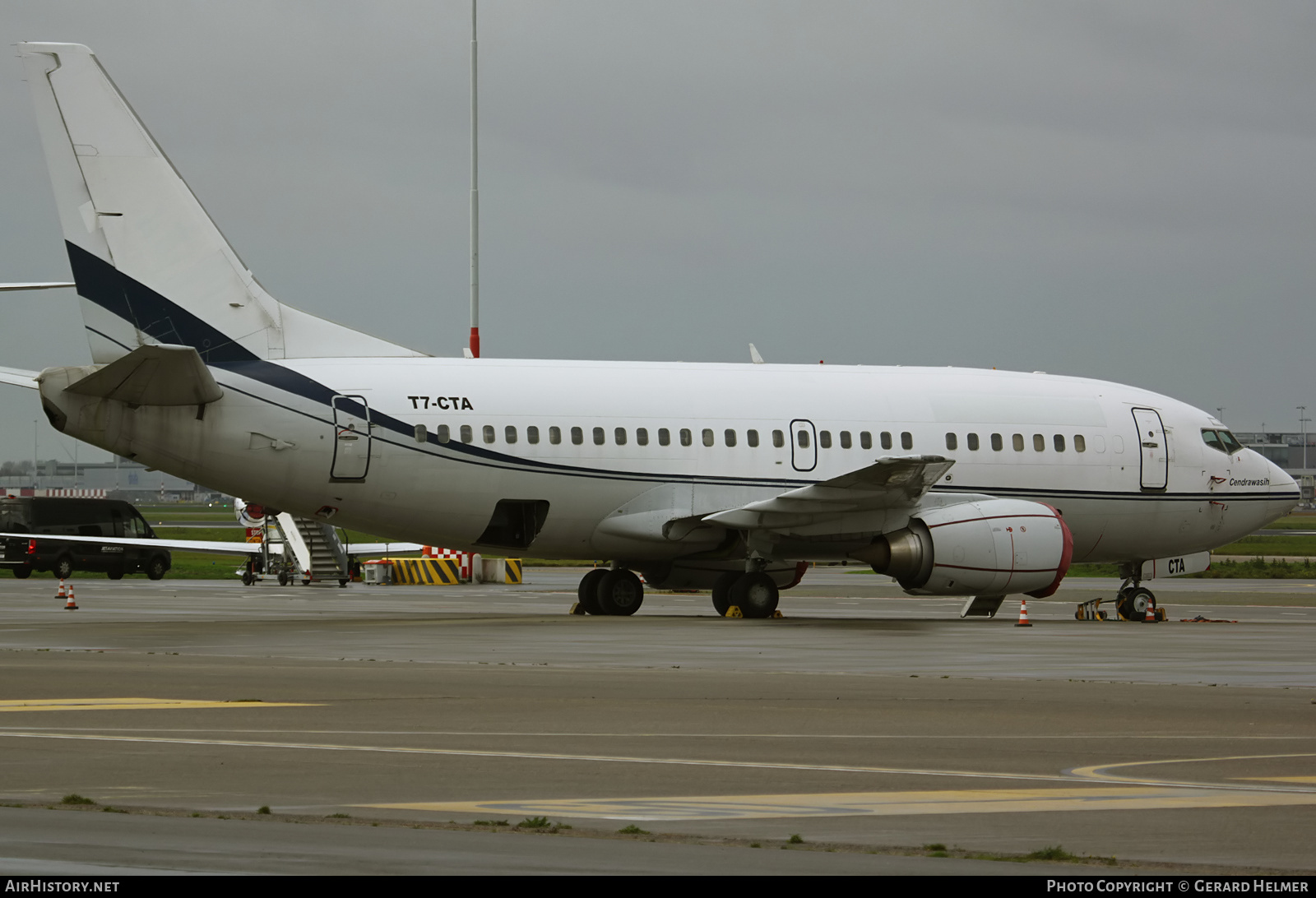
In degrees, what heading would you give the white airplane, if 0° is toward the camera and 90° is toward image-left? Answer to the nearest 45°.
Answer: approximately 225°
